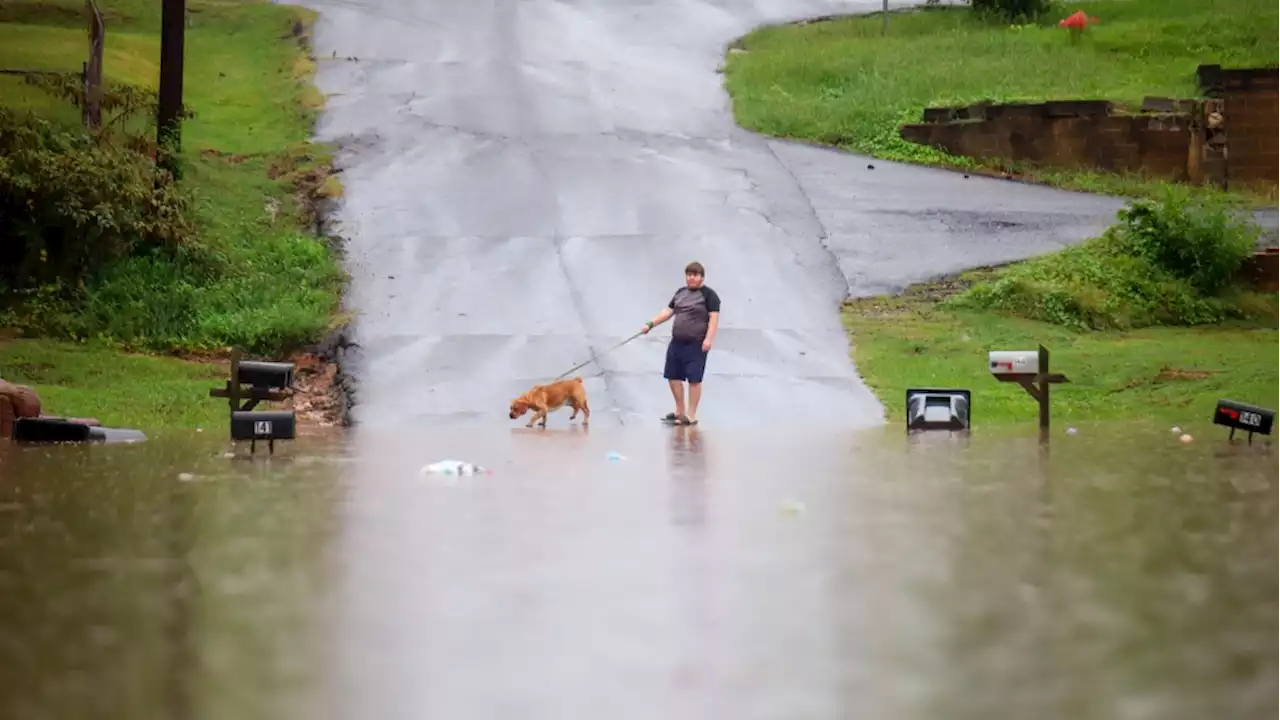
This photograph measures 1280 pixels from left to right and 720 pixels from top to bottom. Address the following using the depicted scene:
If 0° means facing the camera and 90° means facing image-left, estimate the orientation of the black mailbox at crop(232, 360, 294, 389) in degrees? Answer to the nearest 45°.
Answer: approximately 270°

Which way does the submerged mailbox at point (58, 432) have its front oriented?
to the viewer's right

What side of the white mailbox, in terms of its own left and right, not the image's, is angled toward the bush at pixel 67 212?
front

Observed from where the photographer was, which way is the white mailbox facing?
facing to the left of the viewer

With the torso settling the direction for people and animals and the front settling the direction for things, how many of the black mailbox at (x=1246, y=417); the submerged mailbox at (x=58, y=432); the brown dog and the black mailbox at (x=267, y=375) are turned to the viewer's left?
2

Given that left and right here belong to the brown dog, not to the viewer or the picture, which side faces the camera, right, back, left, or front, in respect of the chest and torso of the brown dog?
left

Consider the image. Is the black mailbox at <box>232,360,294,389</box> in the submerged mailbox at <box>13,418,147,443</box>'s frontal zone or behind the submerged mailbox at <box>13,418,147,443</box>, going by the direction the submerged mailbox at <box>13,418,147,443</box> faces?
frontal zone

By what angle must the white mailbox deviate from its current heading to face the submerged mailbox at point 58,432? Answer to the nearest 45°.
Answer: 0° — it already faces it

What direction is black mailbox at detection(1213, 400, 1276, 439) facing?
to the viewer's left

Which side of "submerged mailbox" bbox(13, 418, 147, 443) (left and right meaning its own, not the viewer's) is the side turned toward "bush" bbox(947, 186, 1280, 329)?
front

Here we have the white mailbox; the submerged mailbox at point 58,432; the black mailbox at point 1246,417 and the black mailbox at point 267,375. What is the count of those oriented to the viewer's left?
2

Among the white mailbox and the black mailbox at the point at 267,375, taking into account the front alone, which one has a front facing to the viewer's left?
the white mailbox
